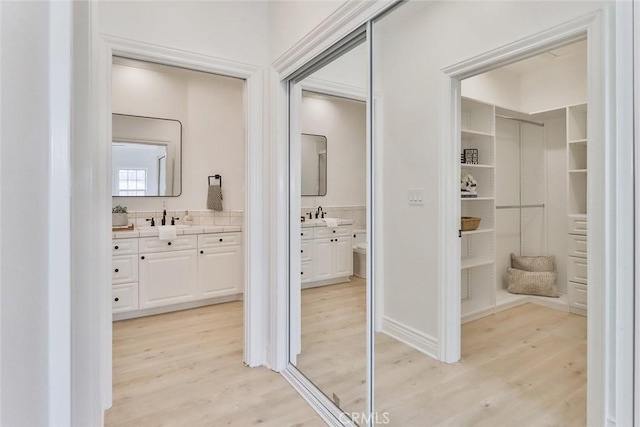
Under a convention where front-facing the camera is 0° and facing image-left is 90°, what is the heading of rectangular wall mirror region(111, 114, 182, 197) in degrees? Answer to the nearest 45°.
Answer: approximately 0°

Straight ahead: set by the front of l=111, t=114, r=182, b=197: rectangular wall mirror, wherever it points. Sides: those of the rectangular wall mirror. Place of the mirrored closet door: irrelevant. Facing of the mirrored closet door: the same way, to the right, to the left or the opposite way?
to the right

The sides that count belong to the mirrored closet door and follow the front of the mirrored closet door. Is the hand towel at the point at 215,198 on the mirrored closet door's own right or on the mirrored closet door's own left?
on the mirrored closet door's own right

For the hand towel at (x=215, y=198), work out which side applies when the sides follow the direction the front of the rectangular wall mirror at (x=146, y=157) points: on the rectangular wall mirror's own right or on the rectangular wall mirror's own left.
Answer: on the rectangular wall mirror's own left

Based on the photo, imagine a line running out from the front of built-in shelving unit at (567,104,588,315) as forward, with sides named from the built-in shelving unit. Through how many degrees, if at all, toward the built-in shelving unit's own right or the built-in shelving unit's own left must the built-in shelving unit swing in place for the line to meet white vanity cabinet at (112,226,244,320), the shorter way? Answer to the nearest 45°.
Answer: approximately 45° to the built-in shelving unit's own right

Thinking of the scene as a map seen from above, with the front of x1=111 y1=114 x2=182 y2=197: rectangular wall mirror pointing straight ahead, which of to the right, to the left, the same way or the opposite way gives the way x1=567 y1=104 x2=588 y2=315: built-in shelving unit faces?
to the right
